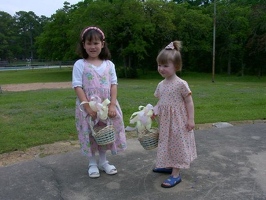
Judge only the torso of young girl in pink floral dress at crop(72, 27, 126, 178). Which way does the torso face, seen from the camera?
toward the camera

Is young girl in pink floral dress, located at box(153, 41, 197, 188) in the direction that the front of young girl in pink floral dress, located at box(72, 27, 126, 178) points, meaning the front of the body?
no

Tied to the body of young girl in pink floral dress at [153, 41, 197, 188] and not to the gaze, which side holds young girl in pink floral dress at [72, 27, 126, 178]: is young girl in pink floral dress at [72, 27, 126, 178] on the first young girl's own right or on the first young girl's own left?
on the first young girl's own right

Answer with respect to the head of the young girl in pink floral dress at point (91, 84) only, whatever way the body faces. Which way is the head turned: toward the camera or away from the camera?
toward the camera

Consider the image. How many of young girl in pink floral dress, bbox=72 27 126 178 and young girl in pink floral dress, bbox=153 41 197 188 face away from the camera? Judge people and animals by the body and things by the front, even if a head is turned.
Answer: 0
